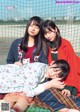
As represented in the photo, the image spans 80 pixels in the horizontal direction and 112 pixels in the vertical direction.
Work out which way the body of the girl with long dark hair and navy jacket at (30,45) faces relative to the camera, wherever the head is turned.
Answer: toward the camera

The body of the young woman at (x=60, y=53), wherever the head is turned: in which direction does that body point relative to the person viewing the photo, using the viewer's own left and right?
facing the viewer and to the left of the viewer

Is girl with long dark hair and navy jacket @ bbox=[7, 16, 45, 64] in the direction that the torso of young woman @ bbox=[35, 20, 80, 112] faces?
no

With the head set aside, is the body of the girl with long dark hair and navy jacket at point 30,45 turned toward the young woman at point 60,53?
no

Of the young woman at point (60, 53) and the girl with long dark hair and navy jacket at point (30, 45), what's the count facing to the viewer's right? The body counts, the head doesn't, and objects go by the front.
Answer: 0

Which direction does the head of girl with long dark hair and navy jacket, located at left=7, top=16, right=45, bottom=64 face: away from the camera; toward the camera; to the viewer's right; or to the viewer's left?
toward the camera
